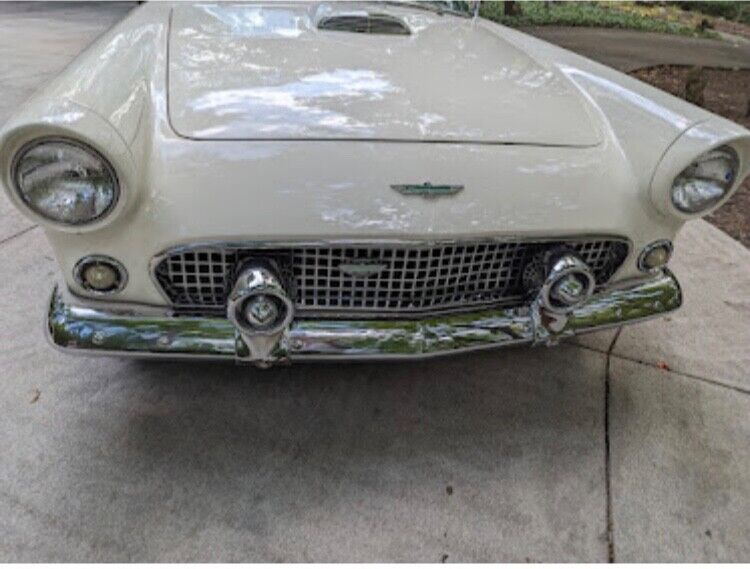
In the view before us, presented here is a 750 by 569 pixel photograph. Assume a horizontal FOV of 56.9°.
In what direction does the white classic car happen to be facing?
toward the camera
